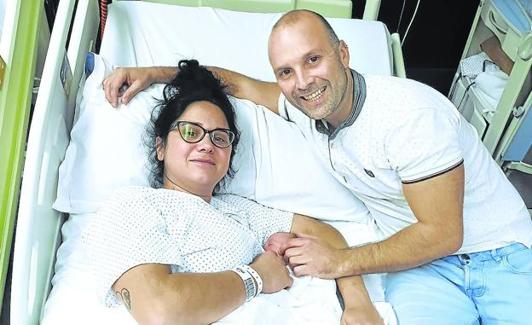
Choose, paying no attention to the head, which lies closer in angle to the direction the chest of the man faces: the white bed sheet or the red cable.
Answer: the white bed sheet

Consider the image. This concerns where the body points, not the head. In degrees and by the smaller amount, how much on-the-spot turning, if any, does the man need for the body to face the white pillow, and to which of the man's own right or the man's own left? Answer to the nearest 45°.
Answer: approximately 45° to the man's own right

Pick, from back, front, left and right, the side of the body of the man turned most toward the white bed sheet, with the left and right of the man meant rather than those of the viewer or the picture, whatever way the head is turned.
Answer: front

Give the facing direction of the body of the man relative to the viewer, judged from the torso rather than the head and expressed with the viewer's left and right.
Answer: facing the viewer and to the left of the viewer

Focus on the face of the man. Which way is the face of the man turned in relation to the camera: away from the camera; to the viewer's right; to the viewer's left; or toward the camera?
toward the camera

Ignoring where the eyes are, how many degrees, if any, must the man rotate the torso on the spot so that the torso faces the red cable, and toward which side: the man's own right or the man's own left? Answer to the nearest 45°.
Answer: approximately 45° to the man's own right

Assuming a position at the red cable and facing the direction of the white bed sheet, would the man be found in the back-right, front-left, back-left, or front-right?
front-left

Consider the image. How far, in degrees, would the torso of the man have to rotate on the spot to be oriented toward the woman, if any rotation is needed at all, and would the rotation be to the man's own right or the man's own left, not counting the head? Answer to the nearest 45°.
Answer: approximately 45° to the man's own right
